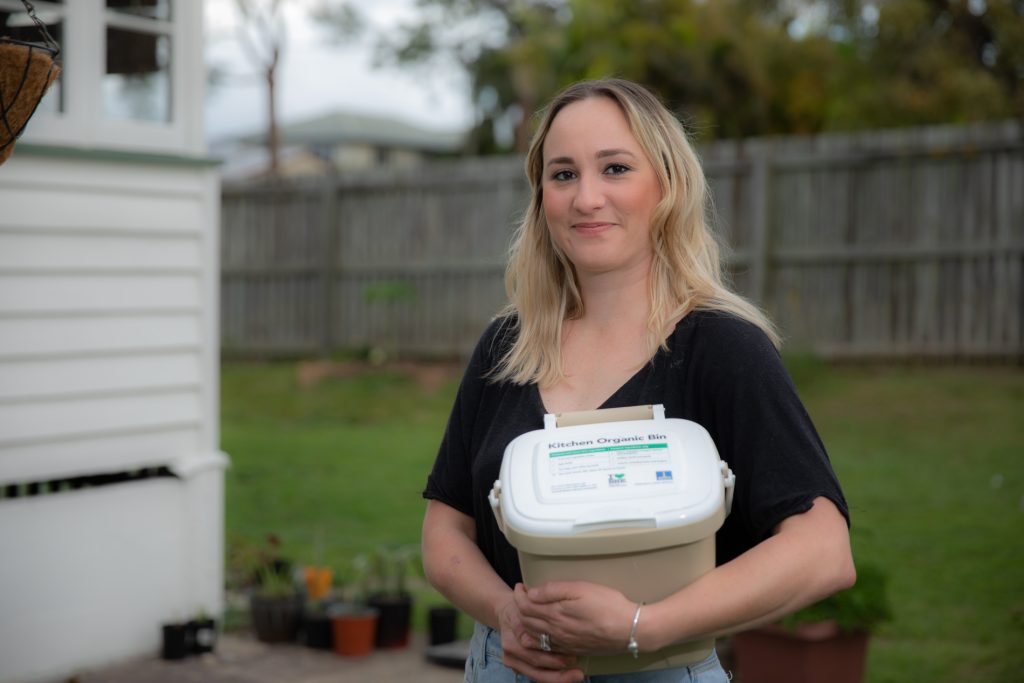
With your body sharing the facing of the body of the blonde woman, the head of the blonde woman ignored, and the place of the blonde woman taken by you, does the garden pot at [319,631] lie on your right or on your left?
on your right

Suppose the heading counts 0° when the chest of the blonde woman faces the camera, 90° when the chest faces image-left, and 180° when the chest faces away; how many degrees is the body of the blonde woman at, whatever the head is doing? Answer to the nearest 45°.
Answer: approximately 45°

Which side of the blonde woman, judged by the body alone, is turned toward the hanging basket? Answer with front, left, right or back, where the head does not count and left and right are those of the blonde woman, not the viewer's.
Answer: right

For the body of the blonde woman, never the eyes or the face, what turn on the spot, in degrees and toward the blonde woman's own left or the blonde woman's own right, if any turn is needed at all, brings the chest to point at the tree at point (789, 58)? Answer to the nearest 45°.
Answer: approximately 135° to the blonde woman's own right

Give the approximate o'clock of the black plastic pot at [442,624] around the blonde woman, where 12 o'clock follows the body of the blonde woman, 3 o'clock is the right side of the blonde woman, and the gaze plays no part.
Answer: The black plastic pot is roughly at 4 o'clock from the blonde woman.

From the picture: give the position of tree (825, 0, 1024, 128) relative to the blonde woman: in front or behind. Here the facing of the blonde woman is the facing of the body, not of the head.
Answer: behind

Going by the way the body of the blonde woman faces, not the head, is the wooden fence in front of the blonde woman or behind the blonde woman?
behind

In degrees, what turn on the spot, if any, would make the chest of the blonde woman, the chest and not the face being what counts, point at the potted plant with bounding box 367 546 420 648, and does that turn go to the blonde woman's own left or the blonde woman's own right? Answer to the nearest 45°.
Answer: approximately 135° to the blonde woman's own right

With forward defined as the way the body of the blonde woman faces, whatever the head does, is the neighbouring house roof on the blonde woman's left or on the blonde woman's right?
on the blonde woman's right
